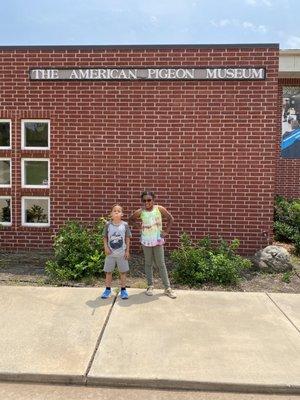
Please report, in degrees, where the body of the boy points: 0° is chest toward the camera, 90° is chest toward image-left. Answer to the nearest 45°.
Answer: approximately 0°

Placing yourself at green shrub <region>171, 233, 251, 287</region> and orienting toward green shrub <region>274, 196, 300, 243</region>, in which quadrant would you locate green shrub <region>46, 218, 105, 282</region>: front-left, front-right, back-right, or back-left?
back-left

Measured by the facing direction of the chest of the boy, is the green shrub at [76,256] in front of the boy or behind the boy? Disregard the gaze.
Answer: behind

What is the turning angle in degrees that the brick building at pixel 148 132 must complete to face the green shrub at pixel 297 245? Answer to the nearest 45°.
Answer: approximately 90° to its left
